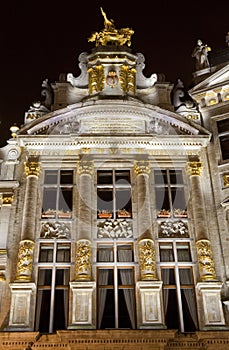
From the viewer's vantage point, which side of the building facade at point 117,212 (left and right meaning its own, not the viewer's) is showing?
front
